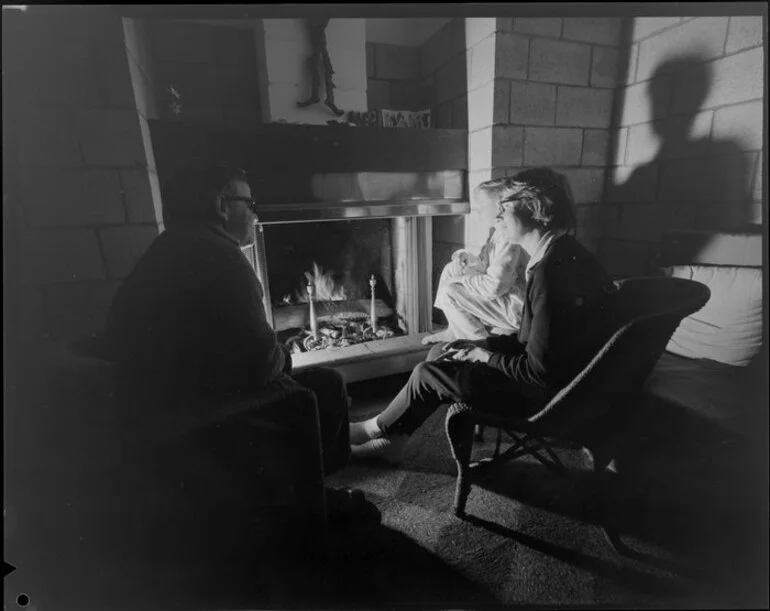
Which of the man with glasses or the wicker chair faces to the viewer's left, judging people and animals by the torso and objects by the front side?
the wicker chair

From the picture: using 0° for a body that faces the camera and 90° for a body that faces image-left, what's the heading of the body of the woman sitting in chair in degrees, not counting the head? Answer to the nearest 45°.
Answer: approximately 90°

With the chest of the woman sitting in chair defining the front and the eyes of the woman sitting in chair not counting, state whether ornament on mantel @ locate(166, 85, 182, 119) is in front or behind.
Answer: in front

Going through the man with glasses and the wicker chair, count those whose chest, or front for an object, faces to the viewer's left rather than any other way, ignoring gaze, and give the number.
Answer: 1

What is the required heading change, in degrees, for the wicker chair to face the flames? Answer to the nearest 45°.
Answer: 0° — it already faces it

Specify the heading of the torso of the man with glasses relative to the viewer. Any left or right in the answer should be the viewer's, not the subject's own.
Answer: facing away from the viewer and to the right of the viewer

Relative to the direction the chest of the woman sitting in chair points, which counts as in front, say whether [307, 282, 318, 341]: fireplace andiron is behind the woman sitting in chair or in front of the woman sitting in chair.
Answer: in front

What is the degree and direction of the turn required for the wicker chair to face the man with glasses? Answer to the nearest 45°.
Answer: approximately 45° to its left

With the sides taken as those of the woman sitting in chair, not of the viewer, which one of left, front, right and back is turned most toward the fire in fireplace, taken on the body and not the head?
front

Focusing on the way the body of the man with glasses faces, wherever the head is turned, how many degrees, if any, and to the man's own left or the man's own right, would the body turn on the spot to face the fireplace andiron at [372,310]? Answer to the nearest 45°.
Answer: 0° — they already face it

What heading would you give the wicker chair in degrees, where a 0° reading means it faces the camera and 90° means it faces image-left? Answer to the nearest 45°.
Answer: approximately 90°
